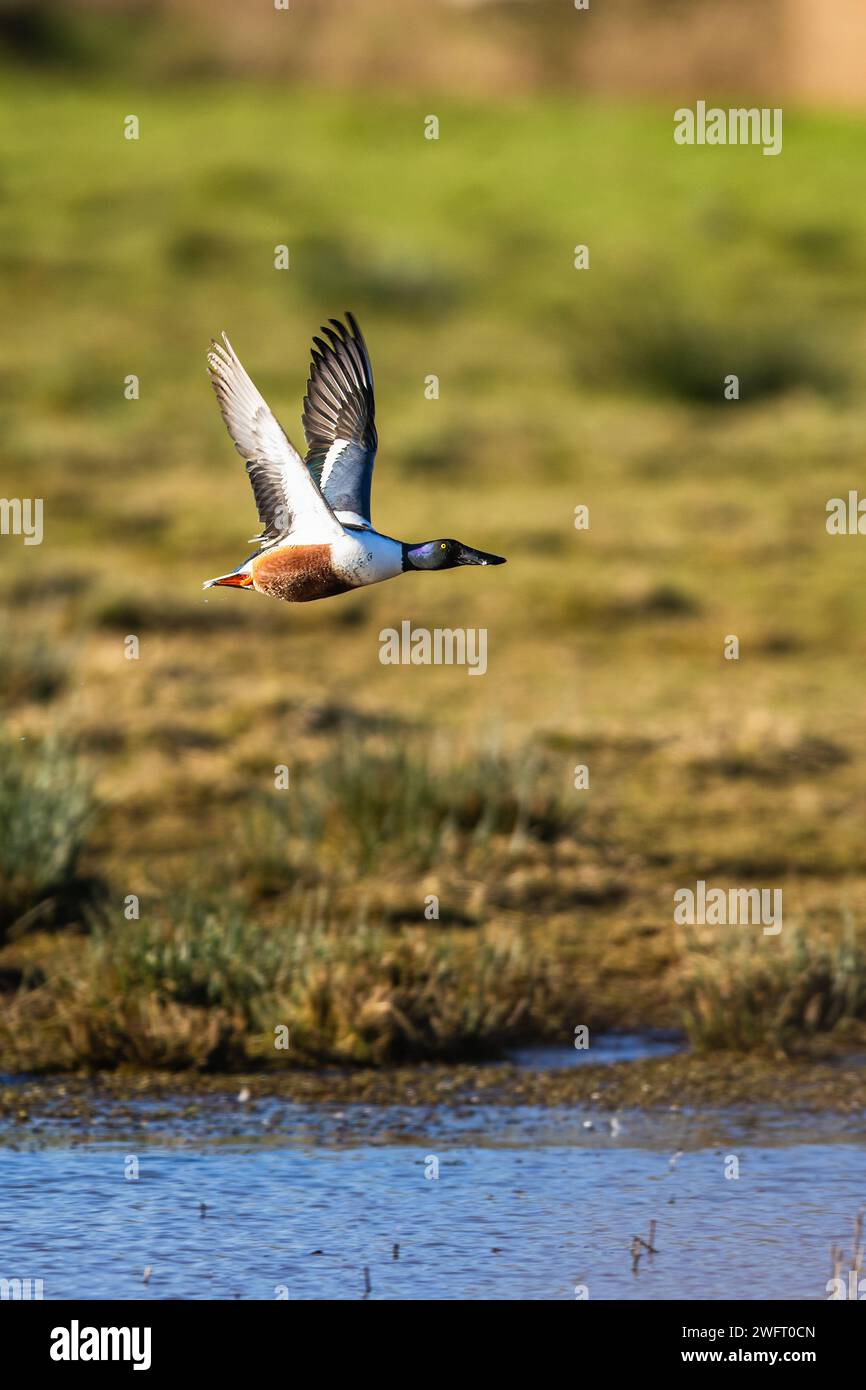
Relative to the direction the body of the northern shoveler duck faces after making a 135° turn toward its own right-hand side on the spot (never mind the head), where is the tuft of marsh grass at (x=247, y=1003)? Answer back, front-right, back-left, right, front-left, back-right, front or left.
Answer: back-right

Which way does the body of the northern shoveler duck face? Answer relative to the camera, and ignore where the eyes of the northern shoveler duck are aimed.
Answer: to the viewer's right

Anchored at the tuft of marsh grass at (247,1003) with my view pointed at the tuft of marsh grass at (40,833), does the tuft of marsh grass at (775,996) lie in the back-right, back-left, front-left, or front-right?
back-right

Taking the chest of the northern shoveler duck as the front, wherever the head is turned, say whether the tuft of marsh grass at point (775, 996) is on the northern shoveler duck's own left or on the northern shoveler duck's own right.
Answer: on the northern shoveler duck's own left
